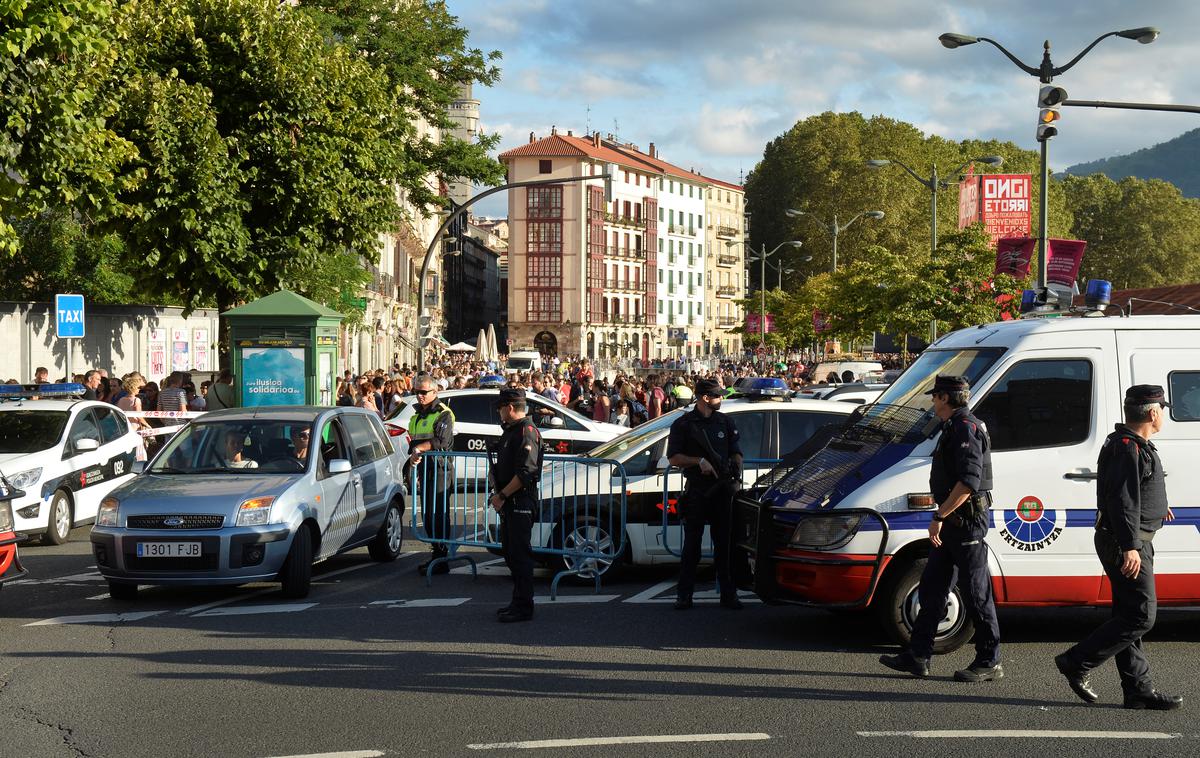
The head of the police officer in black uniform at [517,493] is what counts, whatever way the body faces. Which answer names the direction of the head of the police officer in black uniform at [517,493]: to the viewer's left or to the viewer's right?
to the viewer's left

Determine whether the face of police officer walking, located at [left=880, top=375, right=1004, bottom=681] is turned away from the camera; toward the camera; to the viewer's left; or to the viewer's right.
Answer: to the viewer's left

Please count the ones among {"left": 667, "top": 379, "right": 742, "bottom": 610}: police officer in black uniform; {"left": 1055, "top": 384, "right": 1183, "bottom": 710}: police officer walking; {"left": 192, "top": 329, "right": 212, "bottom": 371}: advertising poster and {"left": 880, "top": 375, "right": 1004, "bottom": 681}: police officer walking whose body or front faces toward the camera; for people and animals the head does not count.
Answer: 2

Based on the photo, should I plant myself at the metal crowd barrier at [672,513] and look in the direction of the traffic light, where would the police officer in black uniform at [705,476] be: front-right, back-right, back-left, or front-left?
back-right

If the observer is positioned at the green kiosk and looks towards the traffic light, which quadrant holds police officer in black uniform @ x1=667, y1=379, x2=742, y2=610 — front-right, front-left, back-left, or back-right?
front-right

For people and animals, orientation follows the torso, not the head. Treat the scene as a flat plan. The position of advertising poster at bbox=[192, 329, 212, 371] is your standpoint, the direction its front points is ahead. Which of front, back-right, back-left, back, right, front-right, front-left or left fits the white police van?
front

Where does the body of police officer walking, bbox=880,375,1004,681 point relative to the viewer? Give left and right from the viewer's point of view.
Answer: facing to the left of the viewer

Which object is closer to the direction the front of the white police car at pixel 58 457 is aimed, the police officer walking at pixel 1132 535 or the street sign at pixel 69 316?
the police officer walking

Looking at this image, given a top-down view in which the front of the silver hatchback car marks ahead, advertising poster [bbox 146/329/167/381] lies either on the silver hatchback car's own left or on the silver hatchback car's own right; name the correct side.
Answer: on the silver hatchback car's own right

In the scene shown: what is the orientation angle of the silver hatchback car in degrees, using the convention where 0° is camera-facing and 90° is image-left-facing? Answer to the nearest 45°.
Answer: approximately 45°

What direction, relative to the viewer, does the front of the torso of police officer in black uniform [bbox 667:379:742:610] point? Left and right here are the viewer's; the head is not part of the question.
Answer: facing the viewer

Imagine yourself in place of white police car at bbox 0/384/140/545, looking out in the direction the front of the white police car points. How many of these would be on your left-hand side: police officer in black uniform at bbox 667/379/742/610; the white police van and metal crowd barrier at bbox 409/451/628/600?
3

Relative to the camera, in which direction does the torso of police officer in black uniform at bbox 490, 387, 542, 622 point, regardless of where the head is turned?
to the viewer's left

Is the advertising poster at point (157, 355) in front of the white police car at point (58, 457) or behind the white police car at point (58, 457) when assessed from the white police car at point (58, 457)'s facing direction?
behind

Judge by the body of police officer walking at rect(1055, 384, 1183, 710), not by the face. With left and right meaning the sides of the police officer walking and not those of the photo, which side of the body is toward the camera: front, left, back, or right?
right

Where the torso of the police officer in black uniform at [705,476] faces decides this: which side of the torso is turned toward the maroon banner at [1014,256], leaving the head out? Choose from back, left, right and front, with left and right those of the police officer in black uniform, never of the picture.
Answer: back

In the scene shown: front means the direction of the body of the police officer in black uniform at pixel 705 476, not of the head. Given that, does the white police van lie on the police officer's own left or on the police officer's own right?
on the police officer's own left
